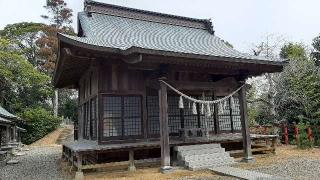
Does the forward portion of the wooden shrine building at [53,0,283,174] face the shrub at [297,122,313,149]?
no

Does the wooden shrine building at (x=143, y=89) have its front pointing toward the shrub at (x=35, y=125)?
no

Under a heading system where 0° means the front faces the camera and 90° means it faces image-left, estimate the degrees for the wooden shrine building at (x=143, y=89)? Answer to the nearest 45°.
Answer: approximately 315°
